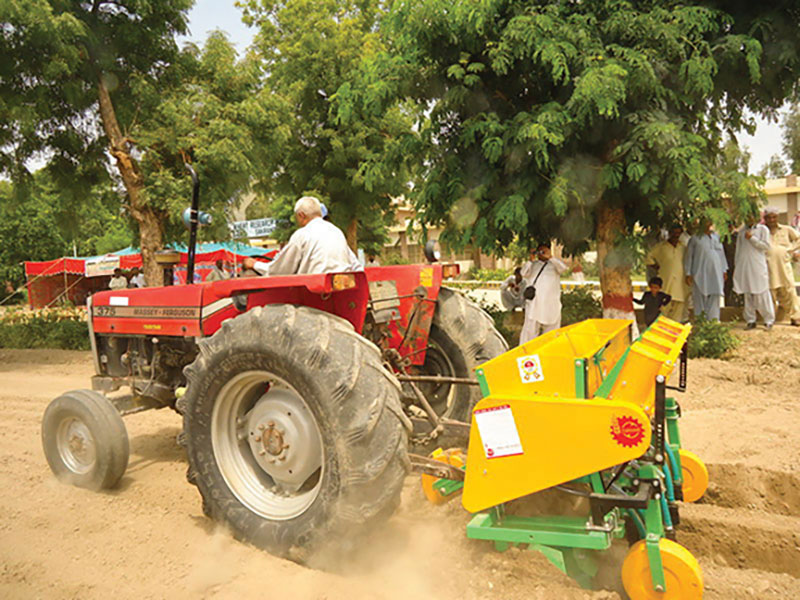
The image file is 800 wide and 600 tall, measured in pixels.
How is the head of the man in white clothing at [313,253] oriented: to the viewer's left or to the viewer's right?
to the viewer's left

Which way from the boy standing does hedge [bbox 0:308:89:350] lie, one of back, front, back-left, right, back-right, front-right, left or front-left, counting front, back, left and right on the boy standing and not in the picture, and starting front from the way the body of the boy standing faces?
right

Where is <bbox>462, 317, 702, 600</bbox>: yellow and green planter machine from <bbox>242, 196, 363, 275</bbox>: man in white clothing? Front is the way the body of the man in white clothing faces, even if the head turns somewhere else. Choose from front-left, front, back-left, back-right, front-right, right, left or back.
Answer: back

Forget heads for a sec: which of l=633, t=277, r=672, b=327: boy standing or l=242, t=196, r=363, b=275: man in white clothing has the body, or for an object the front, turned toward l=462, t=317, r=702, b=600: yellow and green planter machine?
the boy standing

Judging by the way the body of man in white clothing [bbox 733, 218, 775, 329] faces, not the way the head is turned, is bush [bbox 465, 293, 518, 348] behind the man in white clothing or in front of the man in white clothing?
in front

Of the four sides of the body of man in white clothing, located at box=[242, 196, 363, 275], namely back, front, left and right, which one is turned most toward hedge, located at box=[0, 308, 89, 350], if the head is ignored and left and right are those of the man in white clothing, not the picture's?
front

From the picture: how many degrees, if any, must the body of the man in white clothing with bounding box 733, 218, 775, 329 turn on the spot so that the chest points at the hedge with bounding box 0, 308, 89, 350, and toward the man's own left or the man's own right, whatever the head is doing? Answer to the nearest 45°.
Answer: approximately 45° to the man's own right

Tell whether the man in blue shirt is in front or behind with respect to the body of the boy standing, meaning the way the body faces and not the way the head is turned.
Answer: behind

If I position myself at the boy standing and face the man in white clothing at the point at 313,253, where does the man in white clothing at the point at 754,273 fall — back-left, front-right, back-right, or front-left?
back-left

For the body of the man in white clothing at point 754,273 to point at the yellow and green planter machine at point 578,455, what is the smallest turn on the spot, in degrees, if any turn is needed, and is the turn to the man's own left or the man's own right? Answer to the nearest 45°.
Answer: approximately 45° to the man's own left

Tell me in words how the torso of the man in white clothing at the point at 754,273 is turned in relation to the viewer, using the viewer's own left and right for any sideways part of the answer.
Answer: facing the viewer and to the left of the viewer
